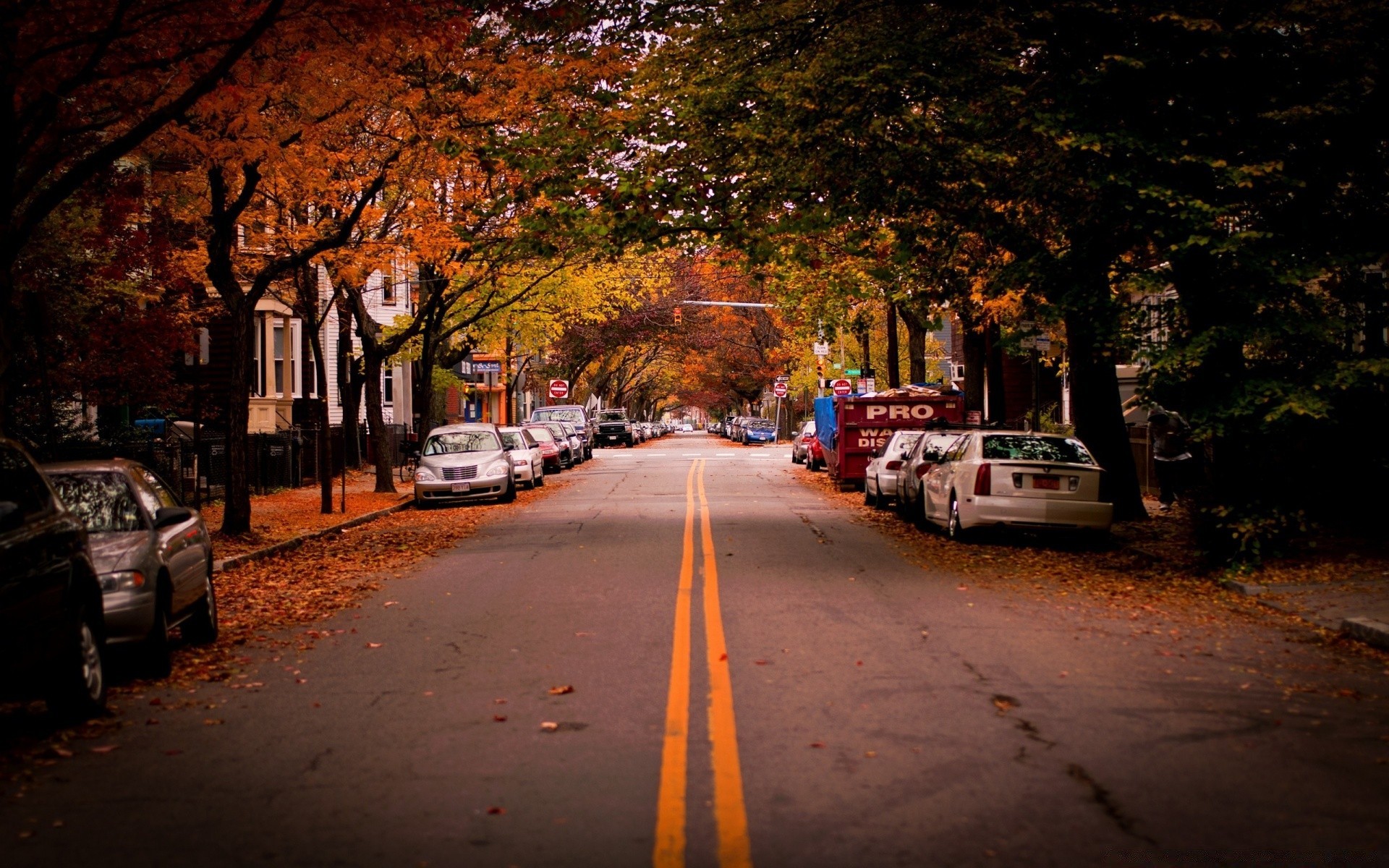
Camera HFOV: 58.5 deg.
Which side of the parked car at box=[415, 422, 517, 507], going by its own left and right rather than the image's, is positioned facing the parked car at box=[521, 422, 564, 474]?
back

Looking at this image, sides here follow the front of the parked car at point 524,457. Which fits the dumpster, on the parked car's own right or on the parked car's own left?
on the parked car's own left

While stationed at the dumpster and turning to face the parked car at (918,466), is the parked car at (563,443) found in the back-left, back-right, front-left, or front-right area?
back-right

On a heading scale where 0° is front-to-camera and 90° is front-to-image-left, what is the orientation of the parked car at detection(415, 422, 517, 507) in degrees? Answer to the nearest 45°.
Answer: approximately 0°

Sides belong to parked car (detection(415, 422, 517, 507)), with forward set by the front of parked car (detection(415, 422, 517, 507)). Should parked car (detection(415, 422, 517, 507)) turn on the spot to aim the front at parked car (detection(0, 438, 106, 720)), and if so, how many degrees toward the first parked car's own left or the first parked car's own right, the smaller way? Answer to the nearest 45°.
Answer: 0° — it already faces it

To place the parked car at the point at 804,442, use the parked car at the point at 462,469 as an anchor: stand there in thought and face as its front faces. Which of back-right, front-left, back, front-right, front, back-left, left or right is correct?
back-left

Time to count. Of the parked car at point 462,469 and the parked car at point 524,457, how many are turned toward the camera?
2

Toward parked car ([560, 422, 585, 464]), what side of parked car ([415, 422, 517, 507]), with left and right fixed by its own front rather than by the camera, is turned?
back

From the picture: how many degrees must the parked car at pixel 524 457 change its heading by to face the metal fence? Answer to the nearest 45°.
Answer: approximately 45° to its right

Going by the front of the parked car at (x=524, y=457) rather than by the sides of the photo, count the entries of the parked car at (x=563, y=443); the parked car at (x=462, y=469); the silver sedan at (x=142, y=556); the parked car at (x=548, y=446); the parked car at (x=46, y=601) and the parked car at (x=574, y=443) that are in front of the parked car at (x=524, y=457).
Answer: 3

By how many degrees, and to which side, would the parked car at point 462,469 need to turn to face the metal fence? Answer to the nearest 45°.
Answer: approximately 135° to its right

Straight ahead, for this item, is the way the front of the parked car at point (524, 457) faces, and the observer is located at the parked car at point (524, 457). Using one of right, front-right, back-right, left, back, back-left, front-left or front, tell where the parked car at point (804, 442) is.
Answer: back-left

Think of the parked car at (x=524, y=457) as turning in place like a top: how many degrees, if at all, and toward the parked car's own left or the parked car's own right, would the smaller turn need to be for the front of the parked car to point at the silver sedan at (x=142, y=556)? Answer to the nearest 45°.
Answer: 0° — it already faces it

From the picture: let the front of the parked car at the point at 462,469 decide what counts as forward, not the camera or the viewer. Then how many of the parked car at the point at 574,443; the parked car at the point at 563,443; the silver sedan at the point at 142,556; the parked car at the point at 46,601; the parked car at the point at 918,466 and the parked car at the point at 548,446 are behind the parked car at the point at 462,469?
3
